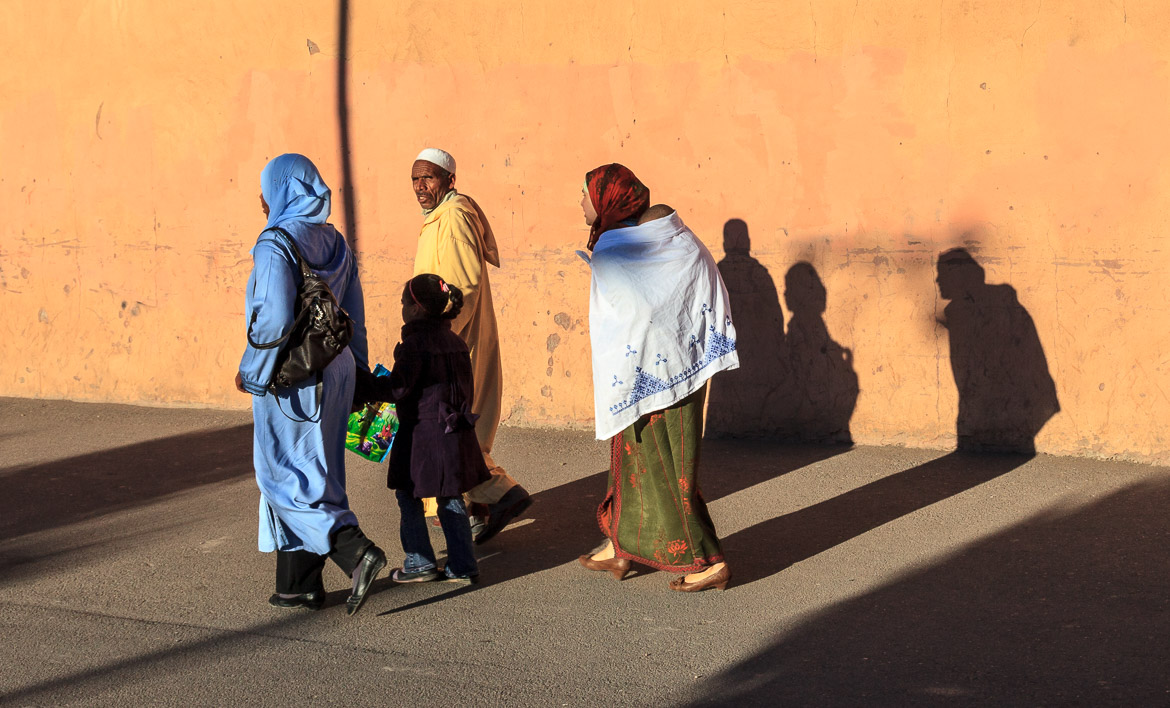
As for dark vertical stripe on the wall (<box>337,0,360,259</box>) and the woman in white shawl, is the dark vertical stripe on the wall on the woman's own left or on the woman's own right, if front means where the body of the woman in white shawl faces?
on the woman's own right

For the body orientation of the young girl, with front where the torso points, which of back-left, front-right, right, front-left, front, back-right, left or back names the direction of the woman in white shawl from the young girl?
back-right

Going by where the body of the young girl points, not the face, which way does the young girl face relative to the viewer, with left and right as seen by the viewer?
facing away from the viewer and to the left of the viewer

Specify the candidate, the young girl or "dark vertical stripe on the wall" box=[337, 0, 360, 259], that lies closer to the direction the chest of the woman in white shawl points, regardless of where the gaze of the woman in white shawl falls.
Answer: the young girl

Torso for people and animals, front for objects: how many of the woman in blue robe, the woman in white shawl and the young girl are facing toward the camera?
0

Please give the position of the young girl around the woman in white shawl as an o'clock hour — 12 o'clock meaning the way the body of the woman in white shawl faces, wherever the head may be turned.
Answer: The young girl is roughly at 12 o'clock from the woman in white shawl.

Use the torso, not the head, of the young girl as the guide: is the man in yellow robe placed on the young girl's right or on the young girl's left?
on the young girl's right

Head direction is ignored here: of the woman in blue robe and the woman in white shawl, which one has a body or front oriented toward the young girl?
the woman in white shawl

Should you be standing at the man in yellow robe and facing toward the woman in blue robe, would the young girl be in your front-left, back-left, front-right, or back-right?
front-left

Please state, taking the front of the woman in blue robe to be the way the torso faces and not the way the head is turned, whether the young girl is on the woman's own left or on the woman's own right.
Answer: on the woman's own right

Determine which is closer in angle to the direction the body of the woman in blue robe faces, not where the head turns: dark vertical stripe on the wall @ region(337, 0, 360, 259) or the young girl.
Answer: the dark vertical stripe on the wall

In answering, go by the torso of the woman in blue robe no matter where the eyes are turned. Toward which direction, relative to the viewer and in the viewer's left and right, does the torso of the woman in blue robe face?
facing away from the viewer and to the left of the viewer

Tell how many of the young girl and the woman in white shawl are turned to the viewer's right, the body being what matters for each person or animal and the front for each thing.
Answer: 0

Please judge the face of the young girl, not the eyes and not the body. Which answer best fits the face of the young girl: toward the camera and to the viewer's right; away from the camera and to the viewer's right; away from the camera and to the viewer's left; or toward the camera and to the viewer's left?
away from the camera and to the viewer's left

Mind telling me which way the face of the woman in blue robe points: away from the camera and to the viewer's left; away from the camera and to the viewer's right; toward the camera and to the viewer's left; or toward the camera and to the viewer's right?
away from the camera and to the viewer's left

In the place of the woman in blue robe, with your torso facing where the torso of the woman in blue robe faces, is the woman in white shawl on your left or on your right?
on your right

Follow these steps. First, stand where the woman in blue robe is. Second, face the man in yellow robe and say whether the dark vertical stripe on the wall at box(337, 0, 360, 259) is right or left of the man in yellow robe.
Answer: left

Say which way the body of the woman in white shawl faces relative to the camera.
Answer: to the viewer's left

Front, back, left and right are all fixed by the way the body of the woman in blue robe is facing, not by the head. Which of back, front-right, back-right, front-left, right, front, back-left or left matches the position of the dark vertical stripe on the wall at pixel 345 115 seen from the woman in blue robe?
front-right
